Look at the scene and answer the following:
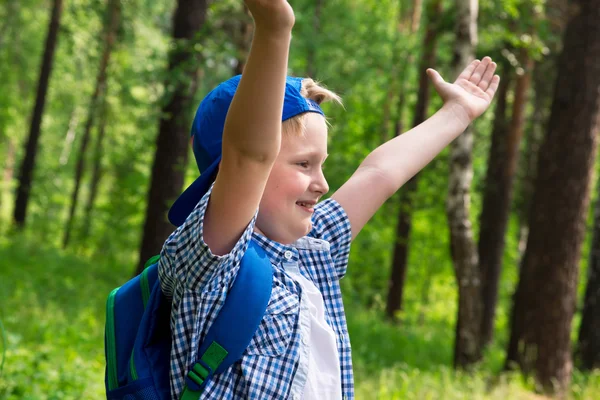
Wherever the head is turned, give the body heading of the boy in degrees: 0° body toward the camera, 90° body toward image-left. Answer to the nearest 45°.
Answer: approximately 315°

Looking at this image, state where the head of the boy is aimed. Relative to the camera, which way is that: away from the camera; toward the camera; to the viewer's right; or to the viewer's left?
to the viewer's right
